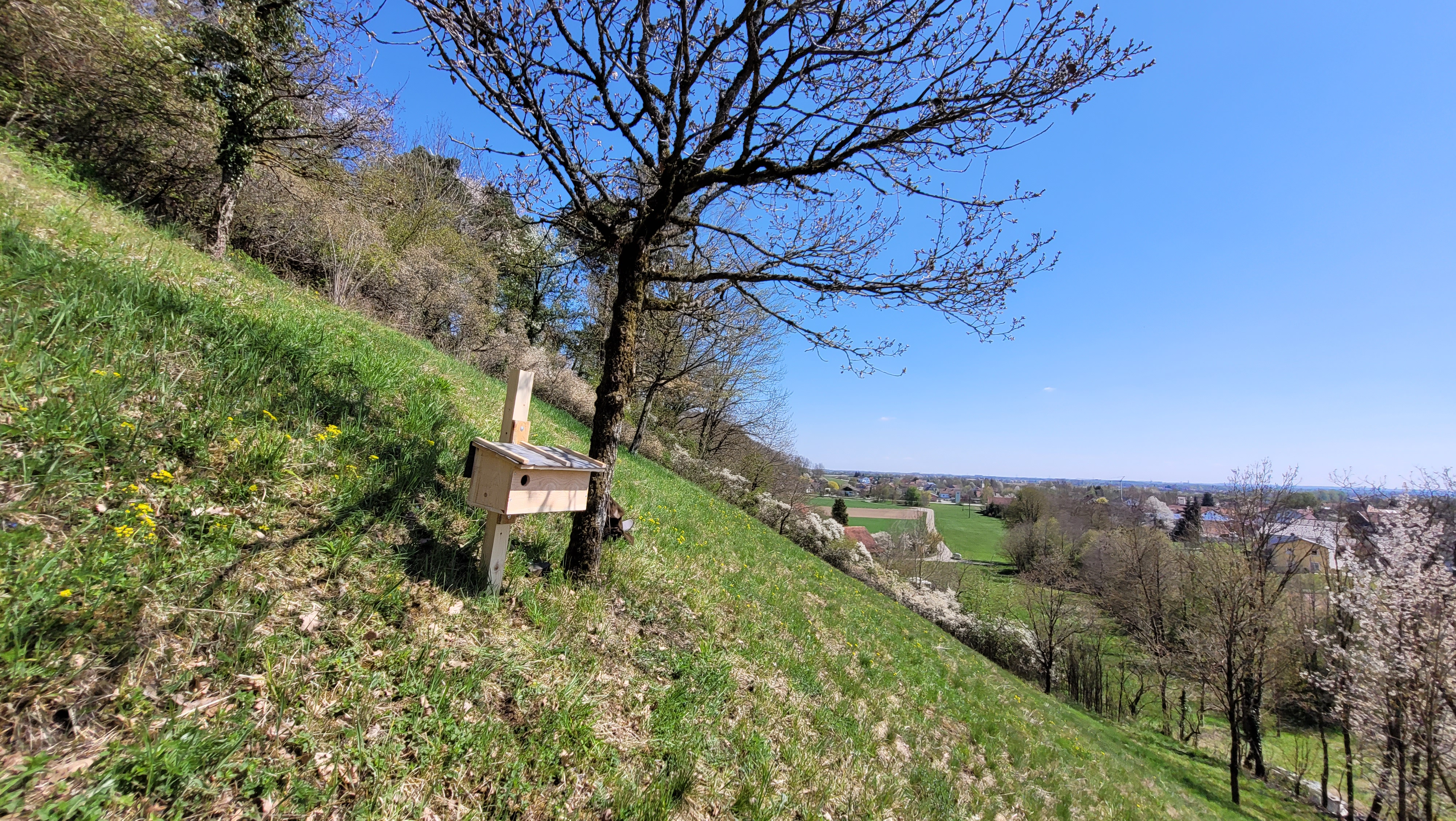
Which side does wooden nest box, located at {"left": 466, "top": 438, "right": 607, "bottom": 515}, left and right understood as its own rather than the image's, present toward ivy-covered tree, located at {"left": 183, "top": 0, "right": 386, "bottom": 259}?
back

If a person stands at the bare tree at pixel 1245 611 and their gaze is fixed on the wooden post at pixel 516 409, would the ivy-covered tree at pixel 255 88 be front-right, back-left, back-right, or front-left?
front-right

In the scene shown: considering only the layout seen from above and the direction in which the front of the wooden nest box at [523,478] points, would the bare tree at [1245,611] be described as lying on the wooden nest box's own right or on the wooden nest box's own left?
on the wooden nest box's own left
